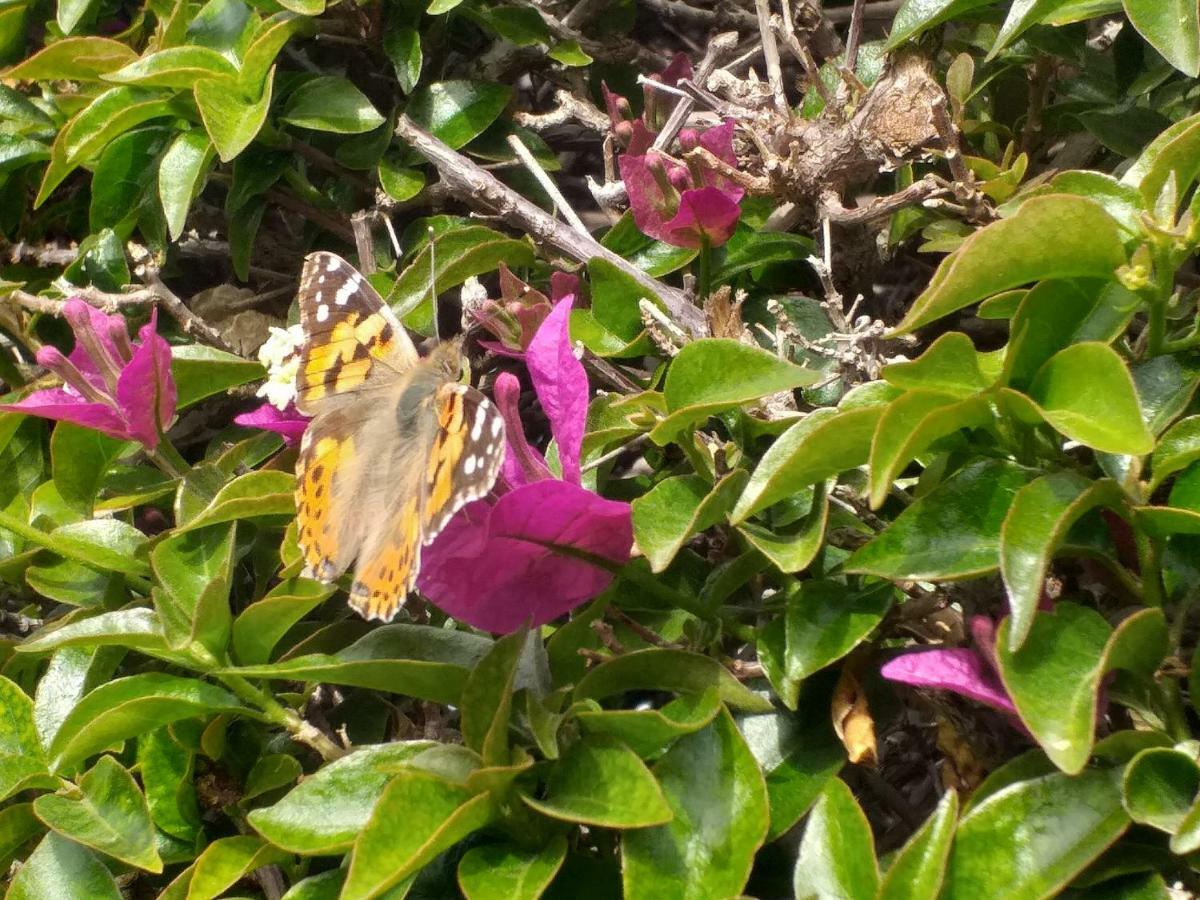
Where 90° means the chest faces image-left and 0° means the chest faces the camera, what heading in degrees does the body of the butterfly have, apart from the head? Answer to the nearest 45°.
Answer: approximately 225°

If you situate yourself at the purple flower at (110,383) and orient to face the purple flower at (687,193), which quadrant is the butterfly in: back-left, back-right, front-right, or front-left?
front-right
